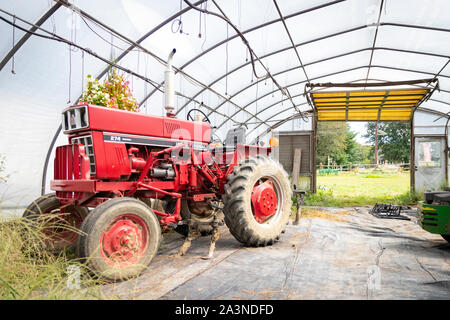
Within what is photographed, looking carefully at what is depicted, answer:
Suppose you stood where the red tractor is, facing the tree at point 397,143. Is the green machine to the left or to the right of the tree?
right

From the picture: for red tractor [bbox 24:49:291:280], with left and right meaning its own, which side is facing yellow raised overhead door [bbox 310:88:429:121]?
back

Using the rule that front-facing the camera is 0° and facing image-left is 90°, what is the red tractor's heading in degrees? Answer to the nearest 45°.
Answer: approximately 45°

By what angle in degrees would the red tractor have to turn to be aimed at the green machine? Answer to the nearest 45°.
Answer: approximately 135° to its left

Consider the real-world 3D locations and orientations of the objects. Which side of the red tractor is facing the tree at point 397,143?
back
